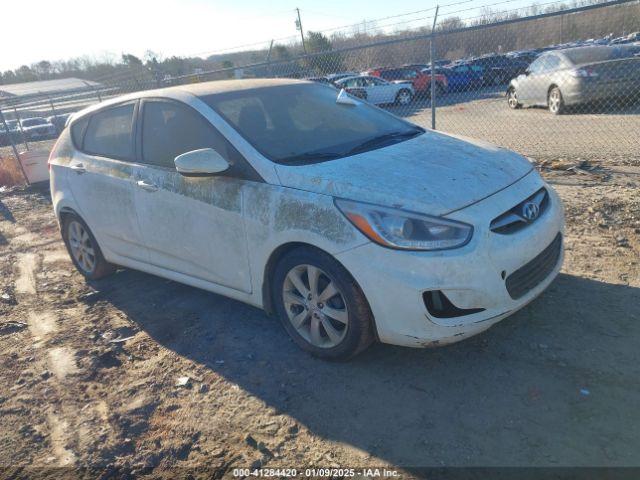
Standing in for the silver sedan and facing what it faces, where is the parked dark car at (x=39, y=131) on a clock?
The parked dark car is roughly at 11 o'clock from the silver sedan.

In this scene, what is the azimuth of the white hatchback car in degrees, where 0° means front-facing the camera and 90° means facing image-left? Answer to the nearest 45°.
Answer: approximately 315°

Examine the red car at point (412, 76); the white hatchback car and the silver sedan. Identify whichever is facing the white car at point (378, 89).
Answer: the silver sedan
